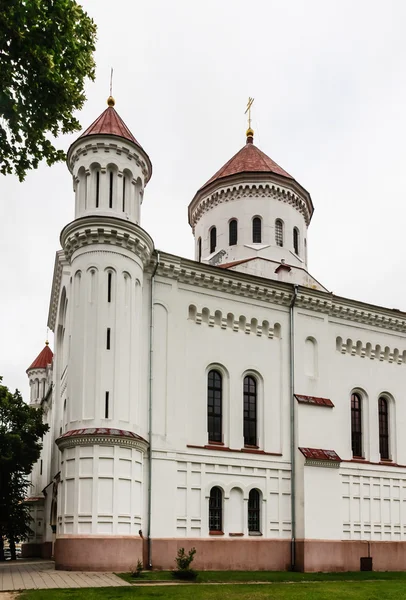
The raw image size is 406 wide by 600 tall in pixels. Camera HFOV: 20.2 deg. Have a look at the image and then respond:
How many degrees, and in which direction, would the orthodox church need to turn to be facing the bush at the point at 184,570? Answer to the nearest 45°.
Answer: approximately 45° to its left

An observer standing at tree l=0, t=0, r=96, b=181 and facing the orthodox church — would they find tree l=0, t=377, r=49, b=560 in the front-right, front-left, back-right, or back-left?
front-left

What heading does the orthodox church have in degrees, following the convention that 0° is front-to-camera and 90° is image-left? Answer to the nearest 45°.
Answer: approximately 45°

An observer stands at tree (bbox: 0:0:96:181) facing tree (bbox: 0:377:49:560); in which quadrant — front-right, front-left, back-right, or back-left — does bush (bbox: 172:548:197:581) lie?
front-right

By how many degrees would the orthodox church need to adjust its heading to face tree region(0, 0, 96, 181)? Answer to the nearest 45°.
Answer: approximately 45° to its left
